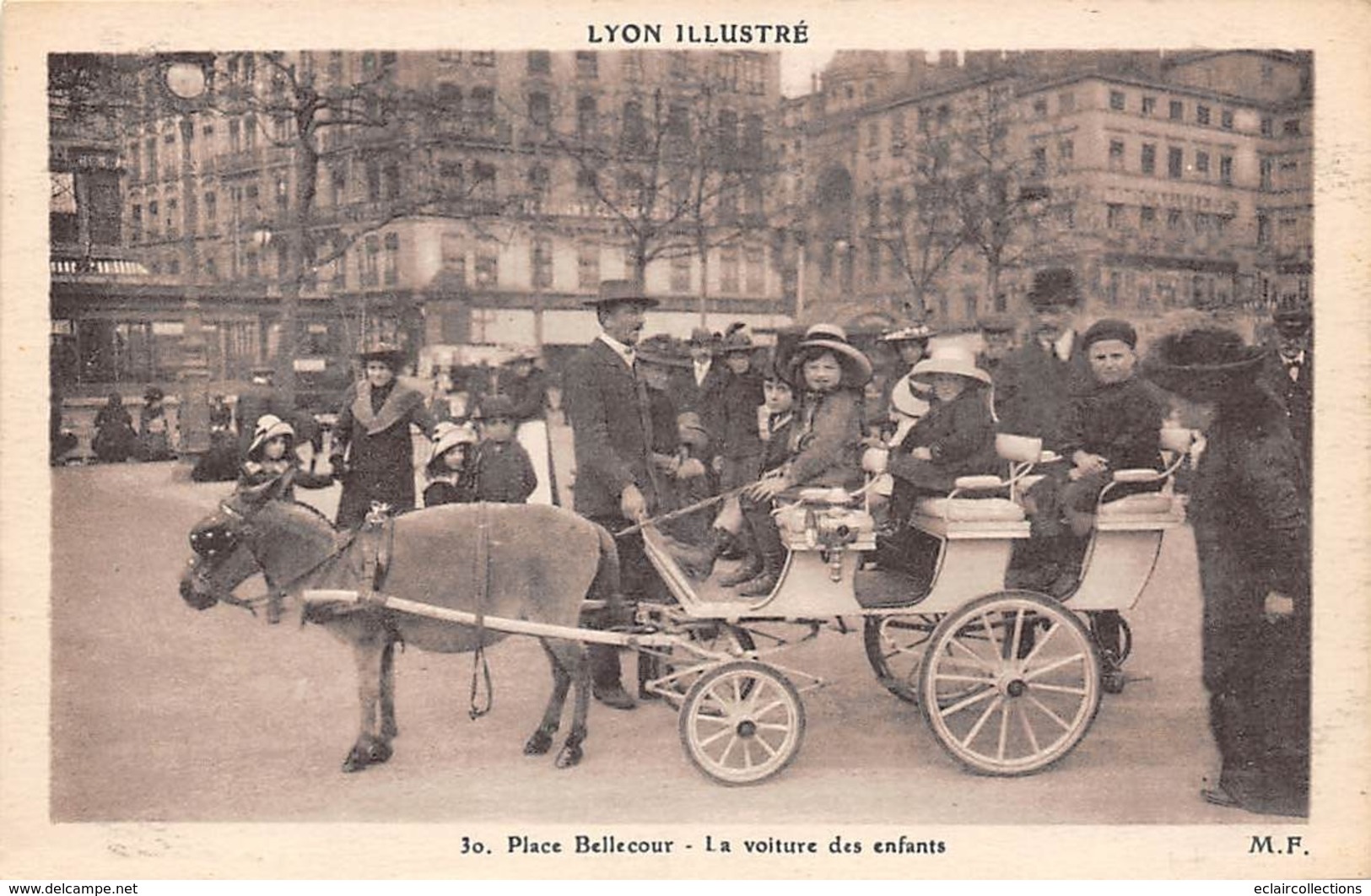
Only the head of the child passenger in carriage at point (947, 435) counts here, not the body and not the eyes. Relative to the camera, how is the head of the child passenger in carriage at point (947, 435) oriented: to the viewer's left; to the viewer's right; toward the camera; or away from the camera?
toward the camera

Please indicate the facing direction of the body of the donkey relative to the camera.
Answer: to the viewer's left

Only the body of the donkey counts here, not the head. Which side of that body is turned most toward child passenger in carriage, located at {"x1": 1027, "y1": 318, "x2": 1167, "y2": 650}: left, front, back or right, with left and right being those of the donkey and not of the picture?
back

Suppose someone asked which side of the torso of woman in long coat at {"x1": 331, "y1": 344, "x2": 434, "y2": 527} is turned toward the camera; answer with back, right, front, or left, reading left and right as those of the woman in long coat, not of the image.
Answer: front

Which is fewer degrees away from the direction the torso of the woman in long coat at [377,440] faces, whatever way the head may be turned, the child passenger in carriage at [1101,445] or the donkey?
the donkey

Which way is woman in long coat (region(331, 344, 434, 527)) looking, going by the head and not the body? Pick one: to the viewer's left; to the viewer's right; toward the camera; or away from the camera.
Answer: toward the camera

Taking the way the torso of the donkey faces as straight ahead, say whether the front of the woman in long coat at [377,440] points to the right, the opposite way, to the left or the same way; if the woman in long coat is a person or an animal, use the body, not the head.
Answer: to the left

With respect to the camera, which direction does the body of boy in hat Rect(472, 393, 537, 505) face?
toward the camera

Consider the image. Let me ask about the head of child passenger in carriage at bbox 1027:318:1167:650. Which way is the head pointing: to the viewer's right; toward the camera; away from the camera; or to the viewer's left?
toward the camera

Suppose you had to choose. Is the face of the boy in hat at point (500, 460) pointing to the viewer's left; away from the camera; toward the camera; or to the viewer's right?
toward the camera

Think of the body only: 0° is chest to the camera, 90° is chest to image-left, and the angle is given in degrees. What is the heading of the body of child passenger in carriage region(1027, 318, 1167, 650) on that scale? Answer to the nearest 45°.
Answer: approximately 45°
